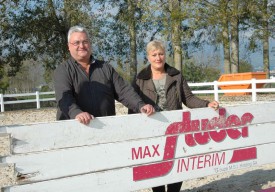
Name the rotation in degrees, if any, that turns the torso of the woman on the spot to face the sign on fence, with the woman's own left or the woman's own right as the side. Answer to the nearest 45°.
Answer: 0° — they already face it

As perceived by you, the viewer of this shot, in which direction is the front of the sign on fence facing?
facing the viewer and to the right of the viewer

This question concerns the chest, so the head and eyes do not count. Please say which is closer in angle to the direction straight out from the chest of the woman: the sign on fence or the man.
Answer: the sign on fence

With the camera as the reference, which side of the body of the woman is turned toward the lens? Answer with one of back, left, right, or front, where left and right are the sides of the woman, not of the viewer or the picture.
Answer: front

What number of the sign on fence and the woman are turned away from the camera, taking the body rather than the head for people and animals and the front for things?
0
